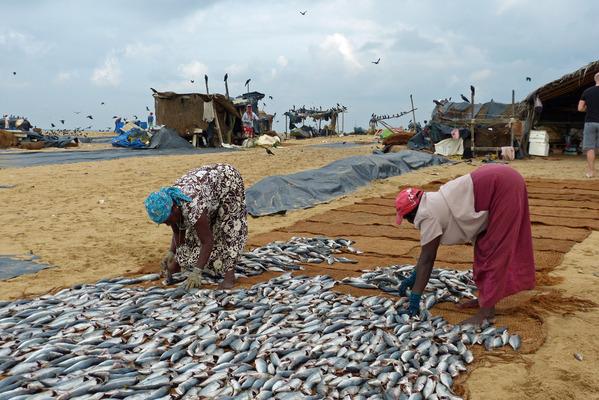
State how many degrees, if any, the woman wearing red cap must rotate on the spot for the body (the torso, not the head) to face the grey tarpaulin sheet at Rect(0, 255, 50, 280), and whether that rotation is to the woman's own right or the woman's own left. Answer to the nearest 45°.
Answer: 0° — they already face it

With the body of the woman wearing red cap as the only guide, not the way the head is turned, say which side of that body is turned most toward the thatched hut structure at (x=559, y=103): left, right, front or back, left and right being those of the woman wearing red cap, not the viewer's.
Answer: right

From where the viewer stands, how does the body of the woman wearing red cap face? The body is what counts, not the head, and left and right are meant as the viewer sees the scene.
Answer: facing to the left of the viewer

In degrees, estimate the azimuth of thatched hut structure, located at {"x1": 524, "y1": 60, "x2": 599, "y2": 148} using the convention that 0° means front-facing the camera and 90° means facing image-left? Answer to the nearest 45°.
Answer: approximately 45°

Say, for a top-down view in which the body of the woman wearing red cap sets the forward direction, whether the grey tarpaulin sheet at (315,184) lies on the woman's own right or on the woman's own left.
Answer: on the woman's own right

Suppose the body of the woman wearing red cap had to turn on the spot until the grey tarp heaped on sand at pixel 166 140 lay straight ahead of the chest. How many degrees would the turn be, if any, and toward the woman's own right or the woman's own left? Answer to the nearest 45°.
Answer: approximately 45° to the woman's own right

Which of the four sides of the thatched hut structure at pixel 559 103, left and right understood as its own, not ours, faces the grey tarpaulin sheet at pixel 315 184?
front

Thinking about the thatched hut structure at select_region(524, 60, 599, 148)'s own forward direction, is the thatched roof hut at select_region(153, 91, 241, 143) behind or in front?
in front

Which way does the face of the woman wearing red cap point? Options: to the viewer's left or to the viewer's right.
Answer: to the viewer's left

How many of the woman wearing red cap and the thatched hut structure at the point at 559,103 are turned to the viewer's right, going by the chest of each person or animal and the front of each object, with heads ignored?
0

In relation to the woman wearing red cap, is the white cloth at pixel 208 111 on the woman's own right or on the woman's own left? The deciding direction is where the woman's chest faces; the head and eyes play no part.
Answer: on the woman's own right

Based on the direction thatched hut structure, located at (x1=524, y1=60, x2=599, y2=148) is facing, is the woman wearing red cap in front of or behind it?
in front
